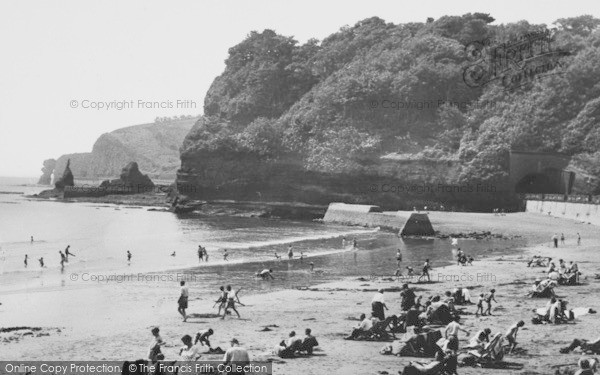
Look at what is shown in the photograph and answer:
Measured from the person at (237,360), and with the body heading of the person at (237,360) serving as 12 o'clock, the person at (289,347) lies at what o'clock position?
the person at (289,347) is roughly at 1 o'clock from the person at (237,360).

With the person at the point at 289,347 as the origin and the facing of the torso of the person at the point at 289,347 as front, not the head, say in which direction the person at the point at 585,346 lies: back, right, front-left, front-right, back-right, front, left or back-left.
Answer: back

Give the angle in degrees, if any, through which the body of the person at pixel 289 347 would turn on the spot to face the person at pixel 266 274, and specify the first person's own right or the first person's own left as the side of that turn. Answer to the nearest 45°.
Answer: approximately 90° to the first person's own right

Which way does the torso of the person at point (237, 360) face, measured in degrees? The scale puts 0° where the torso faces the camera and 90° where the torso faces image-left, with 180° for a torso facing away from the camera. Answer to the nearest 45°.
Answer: approximately 180°

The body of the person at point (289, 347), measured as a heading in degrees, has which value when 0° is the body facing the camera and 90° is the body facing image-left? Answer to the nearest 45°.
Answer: approximately 90°

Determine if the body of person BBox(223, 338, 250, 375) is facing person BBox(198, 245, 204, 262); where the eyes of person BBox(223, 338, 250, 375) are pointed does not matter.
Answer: yes

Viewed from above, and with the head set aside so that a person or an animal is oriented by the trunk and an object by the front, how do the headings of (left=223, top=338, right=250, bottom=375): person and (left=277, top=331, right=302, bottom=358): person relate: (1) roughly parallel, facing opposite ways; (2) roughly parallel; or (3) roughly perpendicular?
roughly perpendicular

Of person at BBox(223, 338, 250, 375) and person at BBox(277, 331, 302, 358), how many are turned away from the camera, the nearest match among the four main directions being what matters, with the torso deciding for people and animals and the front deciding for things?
1

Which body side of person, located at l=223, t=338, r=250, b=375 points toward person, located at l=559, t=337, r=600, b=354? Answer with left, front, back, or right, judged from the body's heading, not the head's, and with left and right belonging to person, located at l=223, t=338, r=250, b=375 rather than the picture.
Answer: right
